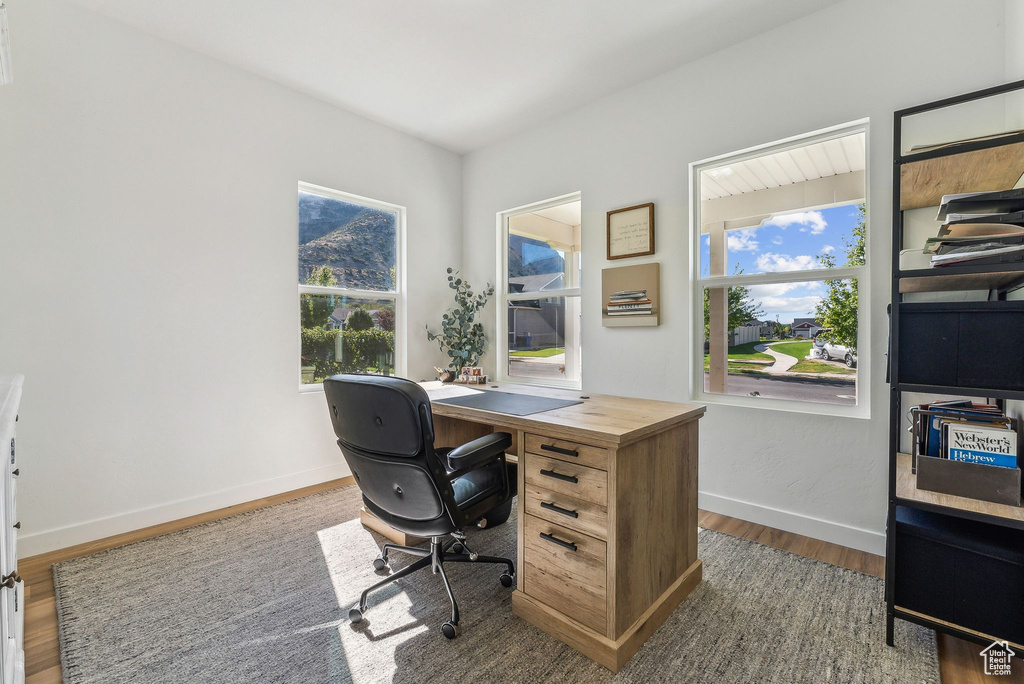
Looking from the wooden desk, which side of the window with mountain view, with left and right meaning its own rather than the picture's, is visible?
front

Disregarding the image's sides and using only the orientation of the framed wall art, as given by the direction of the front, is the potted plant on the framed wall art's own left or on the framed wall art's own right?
on the framed wall art's own right

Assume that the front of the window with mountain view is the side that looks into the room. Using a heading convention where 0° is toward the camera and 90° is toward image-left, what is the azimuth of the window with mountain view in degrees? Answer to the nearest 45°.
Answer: approximately 315°

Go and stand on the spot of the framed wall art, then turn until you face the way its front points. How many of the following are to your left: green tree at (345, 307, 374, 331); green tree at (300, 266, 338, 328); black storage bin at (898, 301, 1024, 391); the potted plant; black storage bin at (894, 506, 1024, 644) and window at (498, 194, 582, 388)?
2

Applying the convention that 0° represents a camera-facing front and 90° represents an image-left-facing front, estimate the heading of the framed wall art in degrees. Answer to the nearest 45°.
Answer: approximately 45°

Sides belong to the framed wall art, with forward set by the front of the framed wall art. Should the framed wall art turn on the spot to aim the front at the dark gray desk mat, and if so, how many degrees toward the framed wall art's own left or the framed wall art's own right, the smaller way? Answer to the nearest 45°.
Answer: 0° — it already faces it

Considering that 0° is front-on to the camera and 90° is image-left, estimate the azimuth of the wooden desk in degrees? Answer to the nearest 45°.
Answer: approximately 45°

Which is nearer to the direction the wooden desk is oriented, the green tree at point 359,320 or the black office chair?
the black office chair

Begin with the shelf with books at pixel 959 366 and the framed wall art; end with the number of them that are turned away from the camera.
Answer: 0
